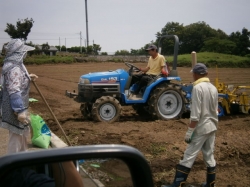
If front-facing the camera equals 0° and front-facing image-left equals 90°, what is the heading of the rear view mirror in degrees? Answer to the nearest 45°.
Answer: approximately 0°

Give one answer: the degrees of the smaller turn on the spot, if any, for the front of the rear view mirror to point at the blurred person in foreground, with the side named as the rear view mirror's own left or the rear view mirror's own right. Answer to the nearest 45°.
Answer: approximately 180°

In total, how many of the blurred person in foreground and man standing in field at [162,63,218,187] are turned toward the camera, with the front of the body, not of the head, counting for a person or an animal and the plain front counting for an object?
0

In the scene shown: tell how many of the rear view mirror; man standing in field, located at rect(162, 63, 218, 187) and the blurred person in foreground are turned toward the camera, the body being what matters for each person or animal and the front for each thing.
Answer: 1

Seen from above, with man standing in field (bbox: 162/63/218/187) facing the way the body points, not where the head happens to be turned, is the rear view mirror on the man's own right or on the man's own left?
on the man's own left

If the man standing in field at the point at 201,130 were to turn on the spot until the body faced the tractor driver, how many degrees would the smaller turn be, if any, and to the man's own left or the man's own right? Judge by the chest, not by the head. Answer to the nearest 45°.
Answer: approximately 45° to the man's own right

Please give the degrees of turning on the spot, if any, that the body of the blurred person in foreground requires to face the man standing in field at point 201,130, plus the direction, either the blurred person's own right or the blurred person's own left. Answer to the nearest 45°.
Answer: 0° — they already face them

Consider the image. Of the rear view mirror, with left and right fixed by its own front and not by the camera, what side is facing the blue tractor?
back

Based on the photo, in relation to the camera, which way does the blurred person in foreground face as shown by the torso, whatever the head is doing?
to the viewer's right

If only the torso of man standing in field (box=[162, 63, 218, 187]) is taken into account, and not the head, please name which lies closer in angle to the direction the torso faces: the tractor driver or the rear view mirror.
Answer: the tractor driver

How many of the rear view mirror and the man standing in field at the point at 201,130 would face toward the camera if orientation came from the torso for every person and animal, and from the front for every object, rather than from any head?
1

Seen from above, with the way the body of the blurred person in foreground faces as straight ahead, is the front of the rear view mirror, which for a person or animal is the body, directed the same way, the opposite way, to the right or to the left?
to the right

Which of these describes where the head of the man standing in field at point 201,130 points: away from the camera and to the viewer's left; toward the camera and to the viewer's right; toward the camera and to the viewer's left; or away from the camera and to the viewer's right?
away from the camera and to the viewer's left

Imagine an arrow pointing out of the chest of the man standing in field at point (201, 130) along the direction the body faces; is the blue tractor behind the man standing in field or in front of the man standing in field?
in front

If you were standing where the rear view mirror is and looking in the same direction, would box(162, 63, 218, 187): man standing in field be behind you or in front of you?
behind

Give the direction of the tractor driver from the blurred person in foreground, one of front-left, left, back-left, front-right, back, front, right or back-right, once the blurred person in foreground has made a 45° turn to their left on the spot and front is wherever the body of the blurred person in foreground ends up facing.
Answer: front

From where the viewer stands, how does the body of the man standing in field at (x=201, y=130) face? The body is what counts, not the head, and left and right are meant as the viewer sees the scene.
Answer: facing away from the viewer and to the left of the viewer
